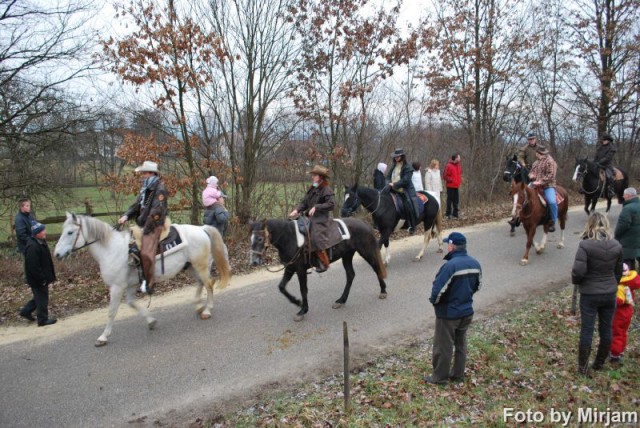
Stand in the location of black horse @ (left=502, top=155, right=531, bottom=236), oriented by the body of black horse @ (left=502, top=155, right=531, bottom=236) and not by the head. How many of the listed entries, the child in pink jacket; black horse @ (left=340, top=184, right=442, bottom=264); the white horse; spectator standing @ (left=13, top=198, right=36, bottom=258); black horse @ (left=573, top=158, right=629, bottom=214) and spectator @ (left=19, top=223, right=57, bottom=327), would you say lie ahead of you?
5

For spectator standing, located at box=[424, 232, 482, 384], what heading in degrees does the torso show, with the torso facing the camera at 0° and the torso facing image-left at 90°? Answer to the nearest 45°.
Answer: approximately 135°

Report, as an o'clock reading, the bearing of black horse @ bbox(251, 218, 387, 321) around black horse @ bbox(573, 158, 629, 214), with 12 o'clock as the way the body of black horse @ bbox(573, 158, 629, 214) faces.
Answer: black horse @ bbox(251, 218, 387, 321) is roughly at 11 o'clock from black horse @ bbox(573, 158, 629, 214).

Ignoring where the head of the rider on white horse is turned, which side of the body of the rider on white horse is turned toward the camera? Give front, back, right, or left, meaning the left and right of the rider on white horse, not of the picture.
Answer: left

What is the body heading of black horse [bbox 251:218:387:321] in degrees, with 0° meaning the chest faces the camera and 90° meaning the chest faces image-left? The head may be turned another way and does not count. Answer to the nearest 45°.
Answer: approximately 90°

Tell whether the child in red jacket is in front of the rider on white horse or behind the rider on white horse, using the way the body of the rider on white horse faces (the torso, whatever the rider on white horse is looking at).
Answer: behind

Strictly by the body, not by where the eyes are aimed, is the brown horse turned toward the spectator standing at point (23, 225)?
yes

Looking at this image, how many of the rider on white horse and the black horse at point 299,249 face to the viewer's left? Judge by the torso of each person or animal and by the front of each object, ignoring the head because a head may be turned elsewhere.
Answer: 2

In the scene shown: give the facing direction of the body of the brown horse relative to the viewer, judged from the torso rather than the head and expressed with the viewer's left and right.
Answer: facing the viewer and to the left of the viewer

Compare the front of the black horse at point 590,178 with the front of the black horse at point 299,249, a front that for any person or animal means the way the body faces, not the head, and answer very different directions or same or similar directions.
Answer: same or similar directions

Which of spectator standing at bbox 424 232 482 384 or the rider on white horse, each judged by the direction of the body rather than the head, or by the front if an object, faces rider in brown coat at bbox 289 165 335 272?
the spectator standing

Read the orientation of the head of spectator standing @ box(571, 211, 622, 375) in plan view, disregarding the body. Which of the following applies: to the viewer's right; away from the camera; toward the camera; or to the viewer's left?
away from the camera

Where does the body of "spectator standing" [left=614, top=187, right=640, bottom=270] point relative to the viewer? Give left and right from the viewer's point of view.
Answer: facing away from the viewer and to the left of the viewer
